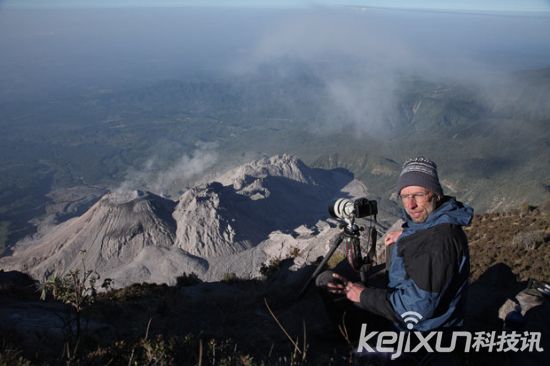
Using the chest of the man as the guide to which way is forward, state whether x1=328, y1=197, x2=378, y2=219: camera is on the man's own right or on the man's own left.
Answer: on the man's own right

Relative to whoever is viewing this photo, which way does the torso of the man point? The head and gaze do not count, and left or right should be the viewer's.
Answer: facing to the left of the viewer
